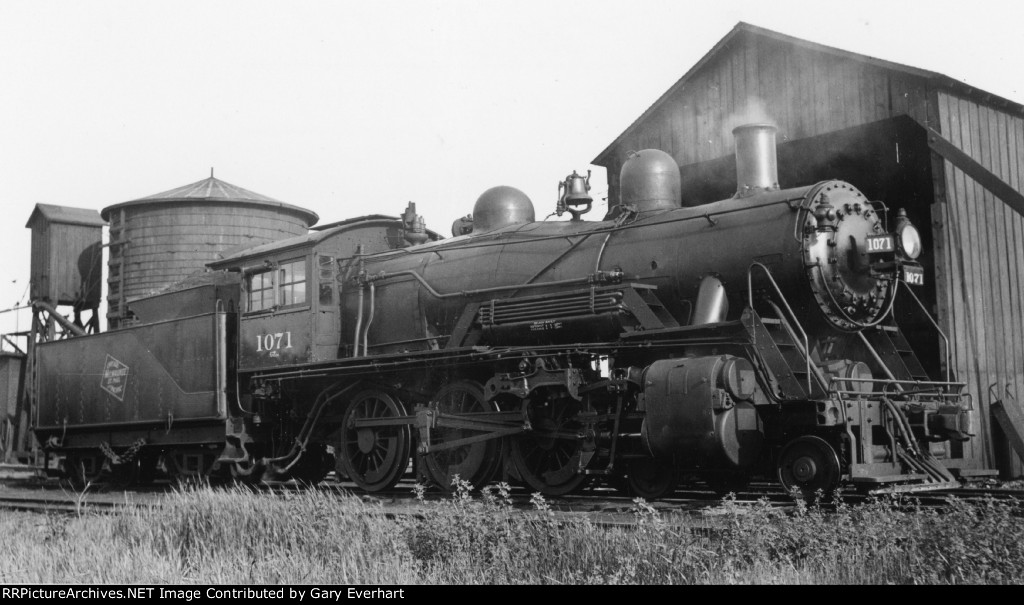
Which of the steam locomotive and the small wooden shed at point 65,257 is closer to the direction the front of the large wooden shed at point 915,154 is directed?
the steam locomotive

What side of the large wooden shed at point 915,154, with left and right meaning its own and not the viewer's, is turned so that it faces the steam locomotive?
front

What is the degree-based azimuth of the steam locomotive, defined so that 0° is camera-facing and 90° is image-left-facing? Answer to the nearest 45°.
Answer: approximately 315°

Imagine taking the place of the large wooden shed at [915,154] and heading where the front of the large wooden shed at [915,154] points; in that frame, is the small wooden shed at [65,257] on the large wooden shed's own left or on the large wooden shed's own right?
on the large wooden shed's own right

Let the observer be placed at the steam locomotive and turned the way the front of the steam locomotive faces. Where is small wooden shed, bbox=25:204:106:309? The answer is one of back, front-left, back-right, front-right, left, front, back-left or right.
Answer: back

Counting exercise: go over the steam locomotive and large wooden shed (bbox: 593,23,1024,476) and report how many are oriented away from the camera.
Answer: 0

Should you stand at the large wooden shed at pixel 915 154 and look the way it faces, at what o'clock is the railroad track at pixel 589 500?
The railroad track is roughly at 12 o'clock from the large wooden shed.

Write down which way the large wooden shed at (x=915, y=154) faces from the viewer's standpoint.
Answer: facing the viewer and to the left of the viewer
